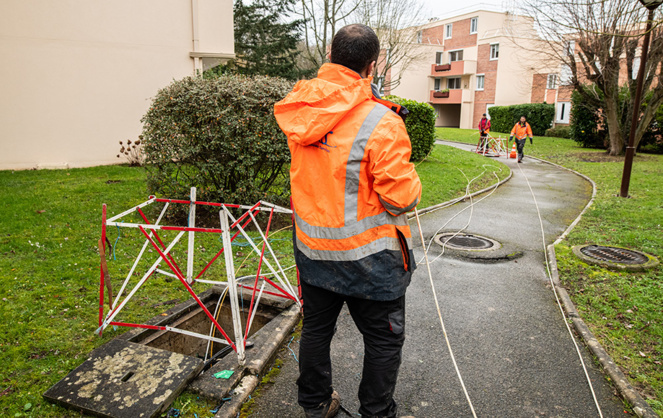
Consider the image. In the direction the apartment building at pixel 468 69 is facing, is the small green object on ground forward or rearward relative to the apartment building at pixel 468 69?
forward

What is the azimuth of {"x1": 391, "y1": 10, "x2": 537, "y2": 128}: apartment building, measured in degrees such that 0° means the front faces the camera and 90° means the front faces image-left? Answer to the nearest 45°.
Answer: approximately 45°

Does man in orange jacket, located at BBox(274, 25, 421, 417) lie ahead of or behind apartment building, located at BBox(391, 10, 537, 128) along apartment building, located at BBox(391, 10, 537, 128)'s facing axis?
ahead

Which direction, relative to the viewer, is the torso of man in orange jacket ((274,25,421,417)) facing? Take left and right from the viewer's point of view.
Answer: facing away from the viewer and to the right of the viewer

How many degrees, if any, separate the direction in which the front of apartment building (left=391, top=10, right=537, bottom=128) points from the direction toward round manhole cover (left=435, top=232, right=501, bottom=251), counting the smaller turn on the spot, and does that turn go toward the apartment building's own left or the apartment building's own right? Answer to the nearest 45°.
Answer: approximately 45° to the apartment building's own left

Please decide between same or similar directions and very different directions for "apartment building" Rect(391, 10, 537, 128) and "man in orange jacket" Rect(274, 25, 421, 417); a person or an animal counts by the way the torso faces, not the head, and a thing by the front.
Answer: very different directions

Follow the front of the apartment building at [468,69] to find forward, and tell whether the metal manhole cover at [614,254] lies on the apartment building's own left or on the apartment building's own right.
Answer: on the apartment building's own left
